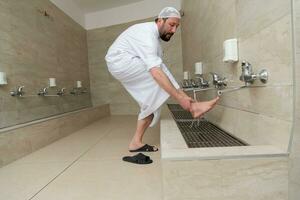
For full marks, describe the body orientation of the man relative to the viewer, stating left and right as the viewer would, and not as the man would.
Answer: facing to the right of the viewer
